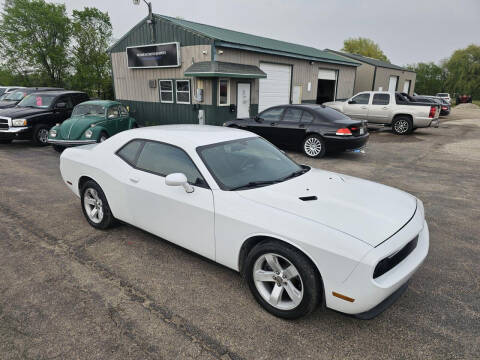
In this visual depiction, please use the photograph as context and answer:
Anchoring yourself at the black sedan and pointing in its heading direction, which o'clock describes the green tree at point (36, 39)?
The green tree is roughly at 12 o'clock from the black sedan.

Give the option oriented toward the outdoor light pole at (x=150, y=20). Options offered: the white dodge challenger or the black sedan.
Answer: the black sedan

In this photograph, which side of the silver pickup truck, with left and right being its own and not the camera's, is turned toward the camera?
left

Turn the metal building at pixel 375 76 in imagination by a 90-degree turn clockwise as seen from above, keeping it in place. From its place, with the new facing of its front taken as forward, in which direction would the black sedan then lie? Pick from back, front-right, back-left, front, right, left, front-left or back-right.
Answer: front-left

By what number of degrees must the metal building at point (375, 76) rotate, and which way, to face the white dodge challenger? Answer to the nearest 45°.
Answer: approximately 45° to its right

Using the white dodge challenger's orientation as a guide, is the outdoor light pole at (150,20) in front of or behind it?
behind

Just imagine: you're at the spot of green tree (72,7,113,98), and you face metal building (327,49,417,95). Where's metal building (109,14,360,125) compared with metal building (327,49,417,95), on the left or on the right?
right

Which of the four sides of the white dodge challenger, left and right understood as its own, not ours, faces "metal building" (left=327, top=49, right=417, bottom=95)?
left

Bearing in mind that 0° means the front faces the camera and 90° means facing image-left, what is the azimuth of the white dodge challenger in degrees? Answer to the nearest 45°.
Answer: approximately 315°

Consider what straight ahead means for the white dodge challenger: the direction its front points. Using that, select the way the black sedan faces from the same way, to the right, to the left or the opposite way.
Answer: the opposite way

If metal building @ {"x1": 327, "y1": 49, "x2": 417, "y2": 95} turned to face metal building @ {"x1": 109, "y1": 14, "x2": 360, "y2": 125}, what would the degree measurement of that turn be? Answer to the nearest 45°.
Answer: approximately 90° to its right

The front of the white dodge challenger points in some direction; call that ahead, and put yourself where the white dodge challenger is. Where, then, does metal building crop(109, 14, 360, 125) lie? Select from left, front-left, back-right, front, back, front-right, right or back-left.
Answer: back-left
